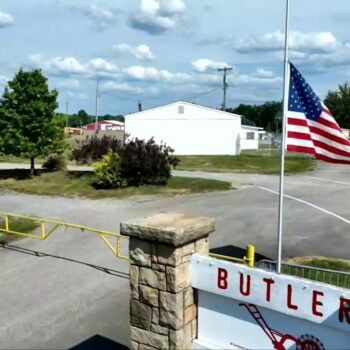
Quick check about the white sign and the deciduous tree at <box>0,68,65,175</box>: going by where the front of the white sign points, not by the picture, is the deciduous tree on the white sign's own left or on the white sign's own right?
on the white sign's own right

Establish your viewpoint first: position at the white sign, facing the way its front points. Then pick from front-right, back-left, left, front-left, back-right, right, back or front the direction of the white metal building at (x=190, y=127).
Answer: back-right

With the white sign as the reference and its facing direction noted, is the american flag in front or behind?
behind

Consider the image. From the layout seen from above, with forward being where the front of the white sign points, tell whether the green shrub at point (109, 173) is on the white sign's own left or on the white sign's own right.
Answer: on the white sign's own right

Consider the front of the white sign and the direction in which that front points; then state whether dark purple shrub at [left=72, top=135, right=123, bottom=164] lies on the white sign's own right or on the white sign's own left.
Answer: on the white sign's own right

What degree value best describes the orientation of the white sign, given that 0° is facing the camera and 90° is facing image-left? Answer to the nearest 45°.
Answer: approximately 45°

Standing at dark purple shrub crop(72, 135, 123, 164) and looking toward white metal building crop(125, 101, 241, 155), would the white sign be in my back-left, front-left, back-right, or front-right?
back-right

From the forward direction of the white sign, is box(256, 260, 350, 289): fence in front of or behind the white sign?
behind
